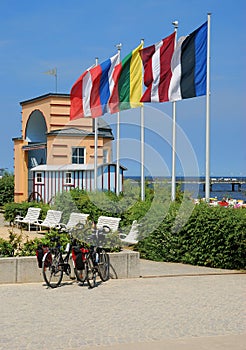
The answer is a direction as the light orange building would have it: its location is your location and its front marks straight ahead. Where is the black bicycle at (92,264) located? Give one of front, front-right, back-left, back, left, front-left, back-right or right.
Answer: front-left

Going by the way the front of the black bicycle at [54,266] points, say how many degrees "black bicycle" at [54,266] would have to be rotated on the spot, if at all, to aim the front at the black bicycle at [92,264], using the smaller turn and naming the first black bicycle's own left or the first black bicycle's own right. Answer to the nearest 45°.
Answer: approximately 45° to the first black bicycle's own right

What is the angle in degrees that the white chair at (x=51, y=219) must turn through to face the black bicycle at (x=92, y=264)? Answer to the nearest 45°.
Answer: approximately 45° to its left

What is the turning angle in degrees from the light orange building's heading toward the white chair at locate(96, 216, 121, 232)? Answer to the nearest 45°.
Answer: approximately 45° to its left

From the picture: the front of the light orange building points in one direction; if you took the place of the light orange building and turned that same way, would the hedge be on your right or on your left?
on your left

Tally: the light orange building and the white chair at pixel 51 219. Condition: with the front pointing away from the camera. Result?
0

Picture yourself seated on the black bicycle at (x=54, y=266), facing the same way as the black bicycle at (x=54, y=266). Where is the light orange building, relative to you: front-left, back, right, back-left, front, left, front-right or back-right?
front-left

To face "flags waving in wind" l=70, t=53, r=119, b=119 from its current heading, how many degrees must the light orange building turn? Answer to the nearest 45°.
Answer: approximately 45° to its left
